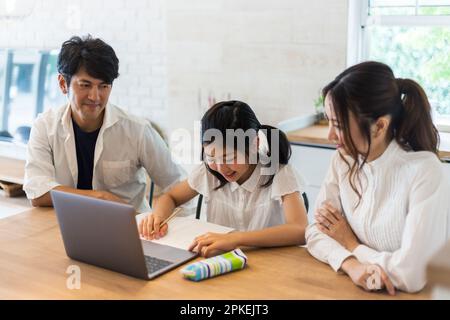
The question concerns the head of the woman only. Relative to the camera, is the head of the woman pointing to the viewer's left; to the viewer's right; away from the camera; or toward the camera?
to the viewer's left

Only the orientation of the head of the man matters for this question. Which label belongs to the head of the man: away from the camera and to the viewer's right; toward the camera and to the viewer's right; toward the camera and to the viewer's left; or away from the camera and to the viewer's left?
toward the camera and to the viewer's right

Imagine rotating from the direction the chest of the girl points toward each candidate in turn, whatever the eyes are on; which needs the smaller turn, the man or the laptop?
the laptop

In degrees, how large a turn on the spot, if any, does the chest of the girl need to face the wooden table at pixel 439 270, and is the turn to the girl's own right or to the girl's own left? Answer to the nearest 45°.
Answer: approximately 45° to the girl's own left

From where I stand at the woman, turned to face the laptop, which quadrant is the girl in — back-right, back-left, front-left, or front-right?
front-right

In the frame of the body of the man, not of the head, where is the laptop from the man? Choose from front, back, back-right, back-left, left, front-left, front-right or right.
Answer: front

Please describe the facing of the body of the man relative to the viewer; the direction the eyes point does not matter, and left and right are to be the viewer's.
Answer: facing the viewer

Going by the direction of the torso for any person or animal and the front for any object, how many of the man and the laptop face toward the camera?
1

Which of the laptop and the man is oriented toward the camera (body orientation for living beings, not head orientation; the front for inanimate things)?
the man

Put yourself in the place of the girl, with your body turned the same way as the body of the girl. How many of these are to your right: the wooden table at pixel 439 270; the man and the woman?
1

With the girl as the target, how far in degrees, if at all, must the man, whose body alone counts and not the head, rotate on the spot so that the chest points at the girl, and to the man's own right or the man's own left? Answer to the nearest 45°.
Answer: approximately 45° to the man's own left

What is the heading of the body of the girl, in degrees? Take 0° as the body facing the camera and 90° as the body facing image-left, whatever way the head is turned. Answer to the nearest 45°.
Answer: approximately 45°

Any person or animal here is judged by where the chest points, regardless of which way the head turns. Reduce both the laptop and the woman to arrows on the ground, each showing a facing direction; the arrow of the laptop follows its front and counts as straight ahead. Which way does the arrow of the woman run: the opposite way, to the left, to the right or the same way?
the opposite way

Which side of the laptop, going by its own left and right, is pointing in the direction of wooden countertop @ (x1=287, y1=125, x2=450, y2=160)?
front

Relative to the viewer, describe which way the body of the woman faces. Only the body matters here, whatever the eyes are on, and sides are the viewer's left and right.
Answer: facing the viewer and to the left of the viewer
